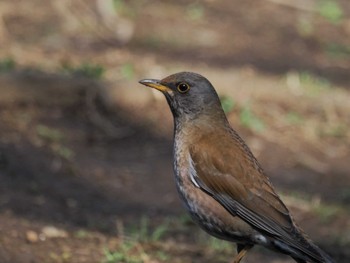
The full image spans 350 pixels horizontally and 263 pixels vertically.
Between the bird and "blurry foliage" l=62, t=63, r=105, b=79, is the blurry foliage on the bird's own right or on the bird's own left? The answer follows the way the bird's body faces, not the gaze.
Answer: on the bird's own right

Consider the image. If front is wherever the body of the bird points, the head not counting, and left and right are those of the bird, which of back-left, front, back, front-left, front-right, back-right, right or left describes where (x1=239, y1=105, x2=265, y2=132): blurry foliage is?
right

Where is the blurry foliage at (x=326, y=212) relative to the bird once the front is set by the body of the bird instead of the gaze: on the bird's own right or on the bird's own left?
on the bird's own right

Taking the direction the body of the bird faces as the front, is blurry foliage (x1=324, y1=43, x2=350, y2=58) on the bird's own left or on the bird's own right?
on the bird's own right

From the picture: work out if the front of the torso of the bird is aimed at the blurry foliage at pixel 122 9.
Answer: no

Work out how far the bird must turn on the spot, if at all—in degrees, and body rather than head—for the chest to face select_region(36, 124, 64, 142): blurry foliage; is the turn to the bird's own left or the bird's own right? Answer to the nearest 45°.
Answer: approximately 45° to the bird's own right

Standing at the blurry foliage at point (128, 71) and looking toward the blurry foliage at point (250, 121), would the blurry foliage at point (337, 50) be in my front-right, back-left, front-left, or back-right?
front-left

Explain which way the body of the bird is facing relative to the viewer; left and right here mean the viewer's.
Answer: facing to the left of the viewer

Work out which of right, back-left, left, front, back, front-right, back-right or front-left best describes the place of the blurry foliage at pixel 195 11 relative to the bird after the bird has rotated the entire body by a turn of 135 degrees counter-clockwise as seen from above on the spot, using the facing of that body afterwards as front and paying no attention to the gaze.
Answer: back-left

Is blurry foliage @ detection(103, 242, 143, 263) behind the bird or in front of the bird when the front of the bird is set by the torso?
in front

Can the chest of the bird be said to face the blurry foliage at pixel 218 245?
no
